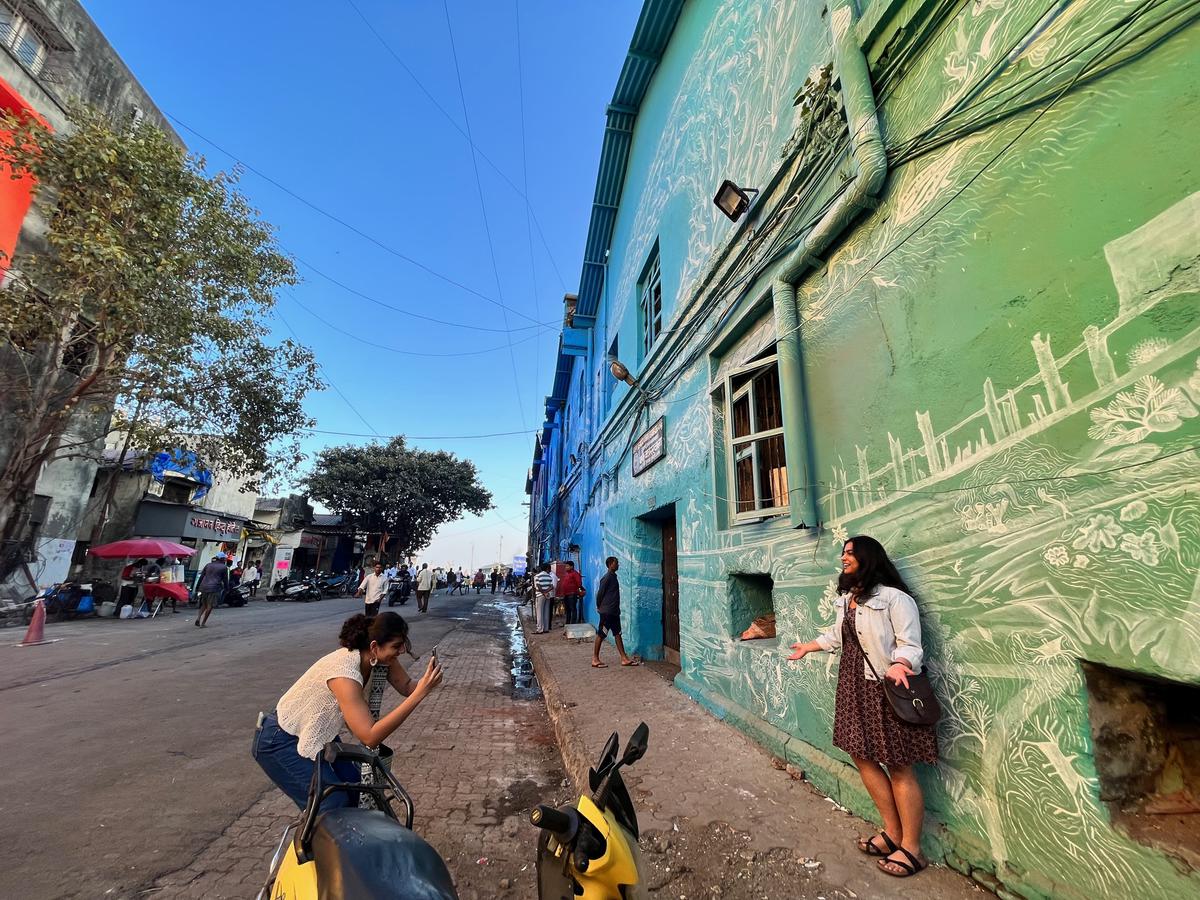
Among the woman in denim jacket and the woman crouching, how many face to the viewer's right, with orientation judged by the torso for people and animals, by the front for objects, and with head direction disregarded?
1

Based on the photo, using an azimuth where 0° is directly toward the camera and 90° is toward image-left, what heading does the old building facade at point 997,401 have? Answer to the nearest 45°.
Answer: approximately 45°

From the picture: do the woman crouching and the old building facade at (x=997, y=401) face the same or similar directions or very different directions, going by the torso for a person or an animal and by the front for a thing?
very different directions

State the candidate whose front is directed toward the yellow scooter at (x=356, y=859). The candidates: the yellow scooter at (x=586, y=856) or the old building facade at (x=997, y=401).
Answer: the old building facade

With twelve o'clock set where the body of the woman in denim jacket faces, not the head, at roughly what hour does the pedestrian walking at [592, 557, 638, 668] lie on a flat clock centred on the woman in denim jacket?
The pedestrian walking is roughly at 3 o'clock from the woman in denim jacket.

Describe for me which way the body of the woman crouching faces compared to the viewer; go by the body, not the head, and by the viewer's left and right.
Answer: facing to the right of the viewer

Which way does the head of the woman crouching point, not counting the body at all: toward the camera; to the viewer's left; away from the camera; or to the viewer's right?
to the viewer's right
